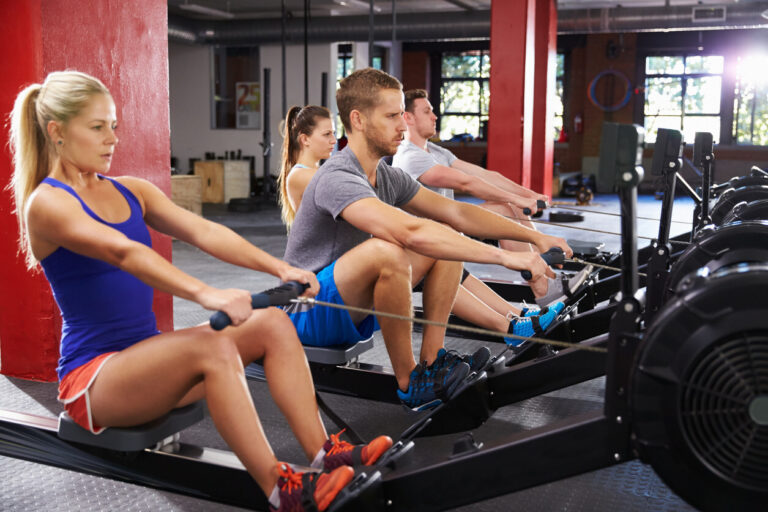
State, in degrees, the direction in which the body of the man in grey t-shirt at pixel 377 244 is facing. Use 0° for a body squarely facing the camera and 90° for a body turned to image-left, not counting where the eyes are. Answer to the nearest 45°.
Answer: approximately 315°

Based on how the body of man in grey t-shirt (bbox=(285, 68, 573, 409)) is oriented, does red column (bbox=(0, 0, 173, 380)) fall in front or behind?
behind

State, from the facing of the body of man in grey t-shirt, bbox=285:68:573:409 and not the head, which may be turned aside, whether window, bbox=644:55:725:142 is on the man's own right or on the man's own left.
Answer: on the man's own left

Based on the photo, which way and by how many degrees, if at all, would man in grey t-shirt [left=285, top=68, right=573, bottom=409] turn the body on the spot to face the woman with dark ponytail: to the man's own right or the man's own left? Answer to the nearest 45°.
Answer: approximately 135° to the man's own left

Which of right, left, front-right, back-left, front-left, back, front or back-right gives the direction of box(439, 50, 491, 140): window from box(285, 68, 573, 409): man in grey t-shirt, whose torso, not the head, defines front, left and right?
back-left

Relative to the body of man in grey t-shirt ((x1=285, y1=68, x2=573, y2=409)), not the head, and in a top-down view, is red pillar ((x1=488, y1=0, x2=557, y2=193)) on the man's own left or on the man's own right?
on the man's own left

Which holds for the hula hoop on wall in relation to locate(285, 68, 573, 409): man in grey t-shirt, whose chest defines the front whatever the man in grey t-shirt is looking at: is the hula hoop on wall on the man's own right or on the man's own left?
on the man's own left

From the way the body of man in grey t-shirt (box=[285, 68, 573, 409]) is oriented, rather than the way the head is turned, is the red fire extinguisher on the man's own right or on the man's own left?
on the man's own left

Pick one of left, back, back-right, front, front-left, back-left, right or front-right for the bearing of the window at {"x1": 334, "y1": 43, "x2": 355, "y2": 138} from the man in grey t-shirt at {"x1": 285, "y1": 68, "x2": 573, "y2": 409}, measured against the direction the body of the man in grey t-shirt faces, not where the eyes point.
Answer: back-left
